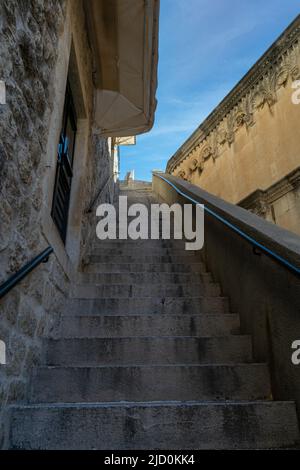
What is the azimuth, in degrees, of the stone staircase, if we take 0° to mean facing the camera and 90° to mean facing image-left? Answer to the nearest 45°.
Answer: approximately 0°

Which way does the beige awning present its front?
to the viewer's right

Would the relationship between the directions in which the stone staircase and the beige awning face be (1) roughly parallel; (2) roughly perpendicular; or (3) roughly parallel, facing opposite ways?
roughly perpendicular
